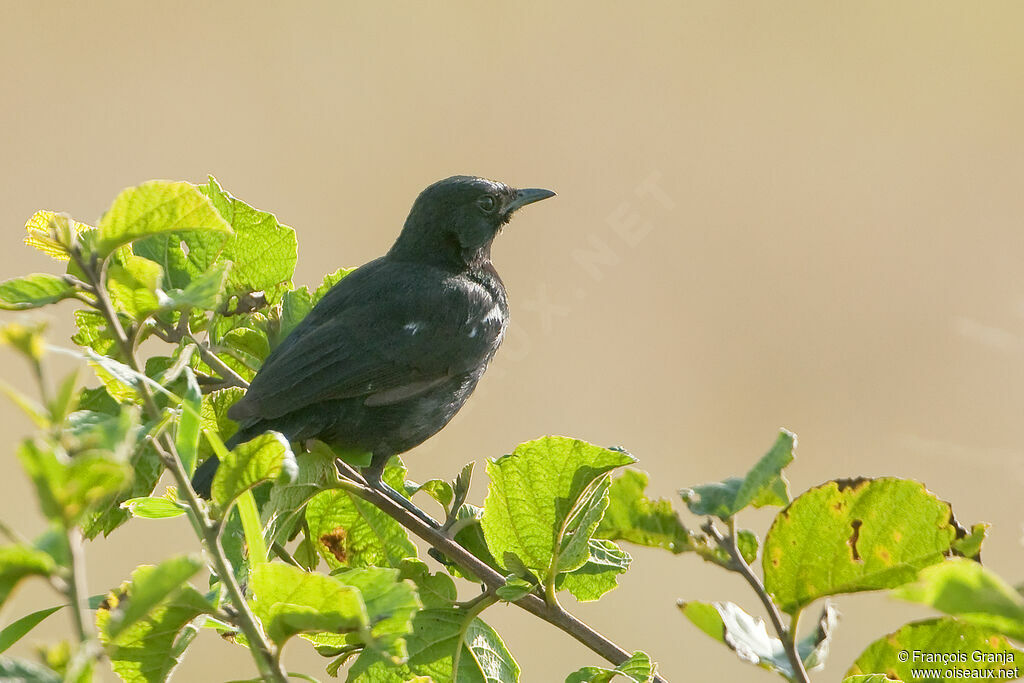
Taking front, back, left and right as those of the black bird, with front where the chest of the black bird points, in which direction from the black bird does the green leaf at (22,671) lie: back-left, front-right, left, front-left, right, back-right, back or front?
right

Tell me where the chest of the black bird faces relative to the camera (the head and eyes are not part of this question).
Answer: to the viewer's right

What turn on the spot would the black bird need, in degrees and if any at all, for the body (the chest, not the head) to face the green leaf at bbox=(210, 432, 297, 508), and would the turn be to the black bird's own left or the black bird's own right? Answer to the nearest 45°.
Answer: approximately 180°

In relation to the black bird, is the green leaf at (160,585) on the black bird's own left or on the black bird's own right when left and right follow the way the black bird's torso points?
on the black bird's own right

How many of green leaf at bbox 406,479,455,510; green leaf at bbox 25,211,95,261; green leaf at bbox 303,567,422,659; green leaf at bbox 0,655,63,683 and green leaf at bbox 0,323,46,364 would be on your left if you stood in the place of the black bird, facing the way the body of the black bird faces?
0
